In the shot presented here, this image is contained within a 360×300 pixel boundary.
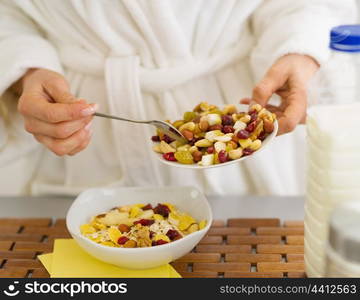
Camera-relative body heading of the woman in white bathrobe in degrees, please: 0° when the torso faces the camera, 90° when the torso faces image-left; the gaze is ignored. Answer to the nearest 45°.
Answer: approximately 0°
